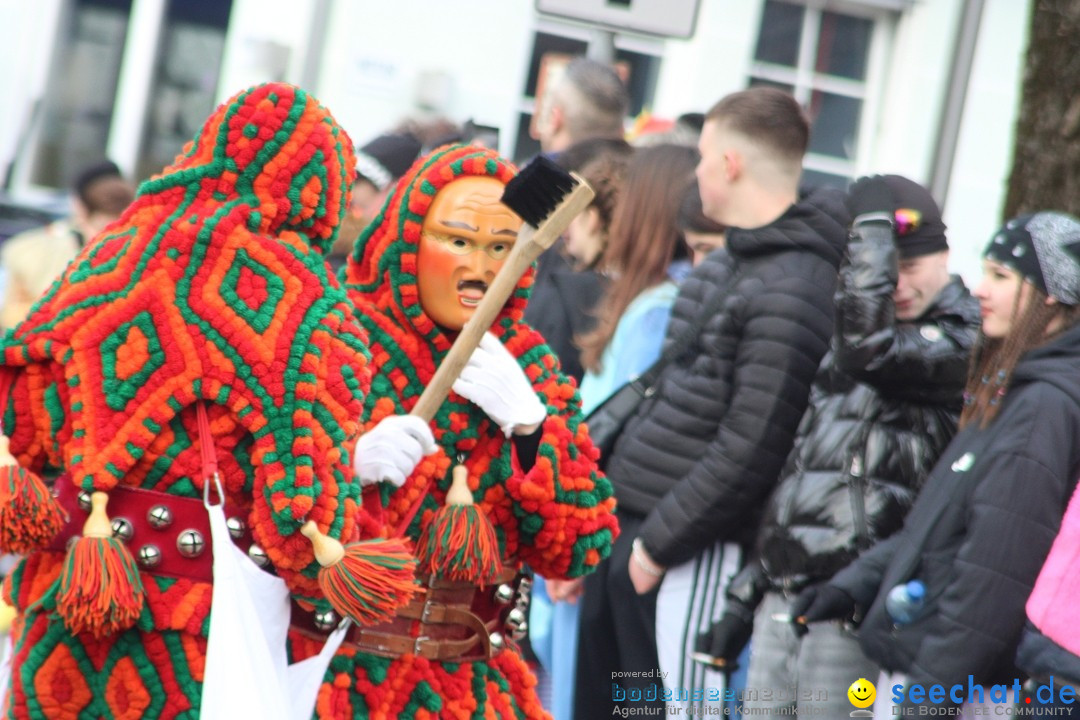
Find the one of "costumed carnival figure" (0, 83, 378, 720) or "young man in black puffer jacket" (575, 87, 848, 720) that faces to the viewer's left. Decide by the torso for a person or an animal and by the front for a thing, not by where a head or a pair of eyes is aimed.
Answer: the young man in black puffer jacket

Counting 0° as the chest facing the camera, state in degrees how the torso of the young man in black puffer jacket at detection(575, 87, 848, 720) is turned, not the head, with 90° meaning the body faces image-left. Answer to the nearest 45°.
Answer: approximately 90°

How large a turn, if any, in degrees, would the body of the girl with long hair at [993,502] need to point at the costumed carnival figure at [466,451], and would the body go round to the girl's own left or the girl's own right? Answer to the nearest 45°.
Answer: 0° — they already face it

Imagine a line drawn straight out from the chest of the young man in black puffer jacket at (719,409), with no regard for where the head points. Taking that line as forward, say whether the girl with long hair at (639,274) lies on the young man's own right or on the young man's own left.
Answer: on the young man's own right

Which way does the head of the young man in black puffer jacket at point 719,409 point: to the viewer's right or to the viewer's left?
to the viewer's left

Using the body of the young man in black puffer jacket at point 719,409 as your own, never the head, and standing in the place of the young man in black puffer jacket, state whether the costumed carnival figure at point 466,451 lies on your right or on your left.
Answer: on your left

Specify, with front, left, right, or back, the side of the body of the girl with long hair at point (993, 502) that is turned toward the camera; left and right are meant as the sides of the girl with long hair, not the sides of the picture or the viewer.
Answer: left

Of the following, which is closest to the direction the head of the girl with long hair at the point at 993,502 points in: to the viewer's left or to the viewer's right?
to the viewer's left

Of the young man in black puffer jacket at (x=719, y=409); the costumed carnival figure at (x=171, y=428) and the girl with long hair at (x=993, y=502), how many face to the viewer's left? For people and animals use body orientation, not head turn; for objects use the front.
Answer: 2
